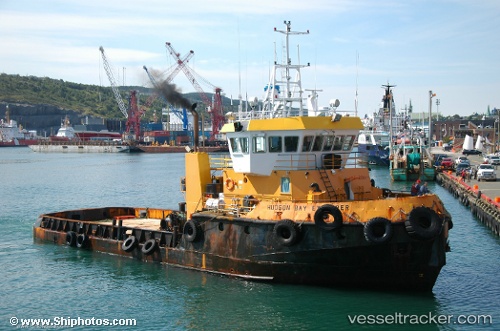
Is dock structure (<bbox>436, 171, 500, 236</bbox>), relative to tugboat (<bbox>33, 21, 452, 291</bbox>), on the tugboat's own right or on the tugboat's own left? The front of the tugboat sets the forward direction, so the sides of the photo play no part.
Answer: on the tugboat's own left

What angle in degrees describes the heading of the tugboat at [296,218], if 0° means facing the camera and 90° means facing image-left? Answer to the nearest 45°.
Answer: approximately 315°
